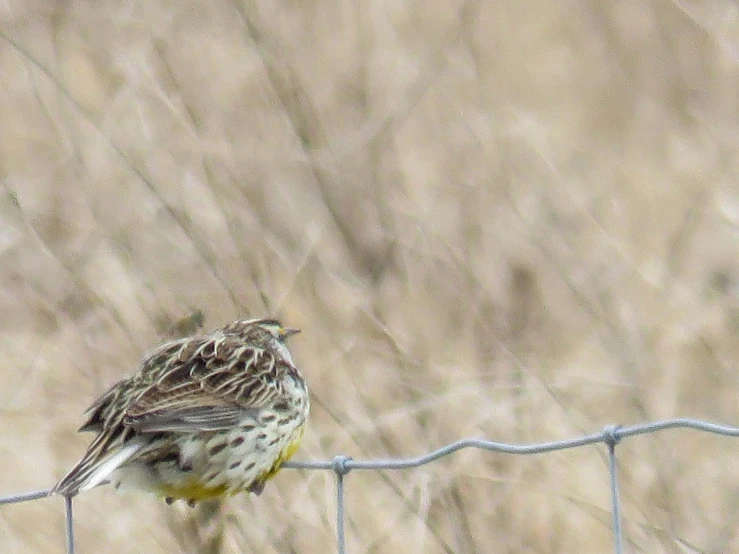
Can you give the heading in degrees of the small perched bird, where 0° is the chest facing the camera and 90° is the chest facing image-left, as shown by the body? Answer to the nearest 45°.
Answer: approximately 270°
